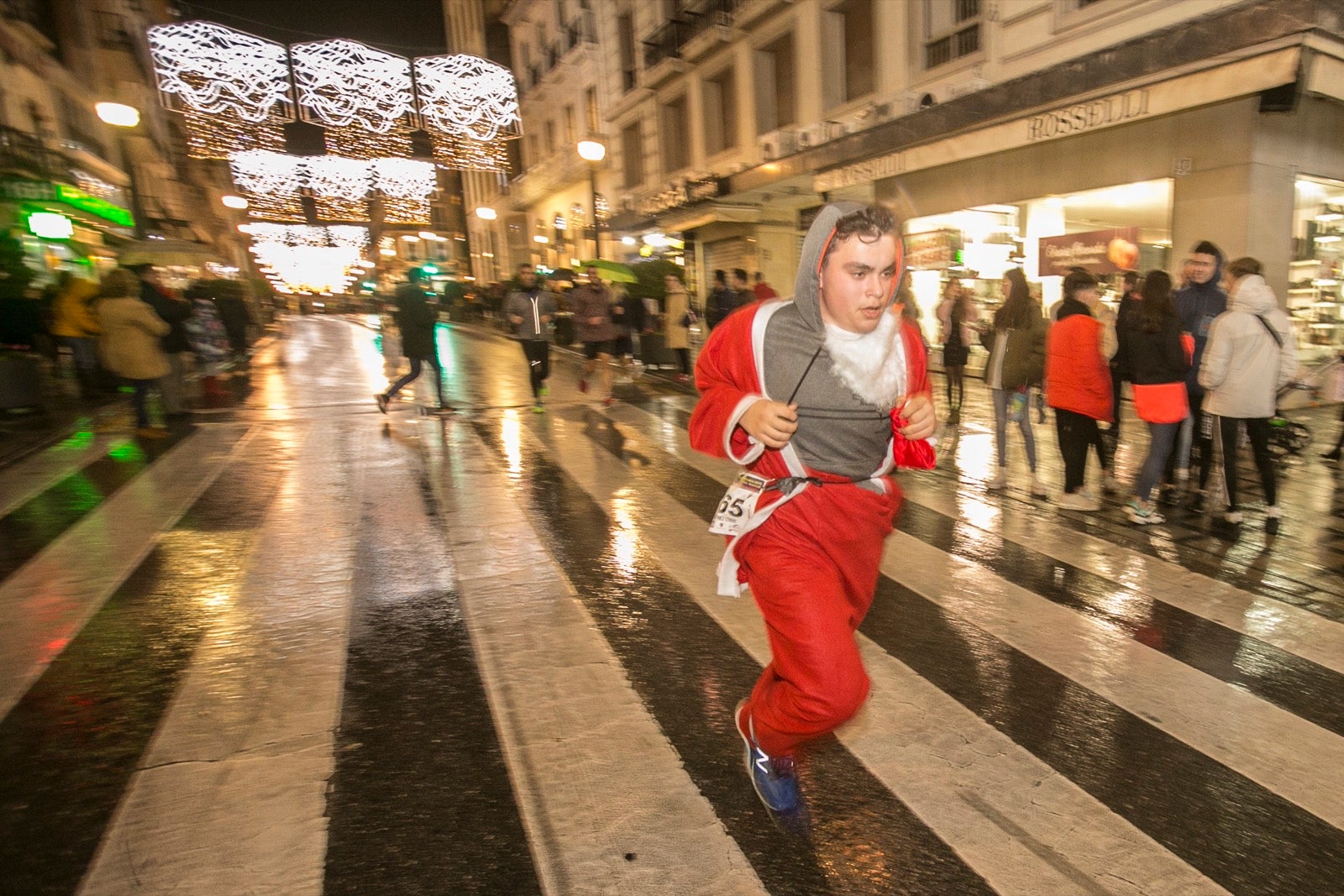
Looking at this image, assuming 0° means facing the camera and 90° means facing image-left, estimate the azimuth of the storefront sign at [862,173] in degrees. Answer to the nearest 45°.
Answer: approximately 45°

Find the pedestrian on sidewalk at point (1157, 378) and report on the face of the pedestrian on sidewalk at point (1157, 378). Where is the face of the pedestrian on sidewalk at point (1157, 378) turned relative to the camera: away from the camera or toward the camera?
away from the camera

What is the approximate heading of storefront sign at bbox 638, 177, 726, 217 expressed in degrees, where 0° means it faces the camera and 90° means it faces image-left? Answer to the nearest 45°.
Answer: approximately 45°

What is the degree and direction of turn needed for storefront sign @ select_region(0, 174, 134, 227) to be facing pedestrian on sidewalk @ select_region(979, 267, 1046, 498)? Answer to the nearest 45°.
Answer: approximately 45° to its right

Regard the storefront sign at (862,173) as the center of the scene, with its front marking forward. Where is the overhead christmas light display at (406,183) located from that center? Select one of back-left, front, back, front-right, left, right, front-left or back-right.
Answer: right

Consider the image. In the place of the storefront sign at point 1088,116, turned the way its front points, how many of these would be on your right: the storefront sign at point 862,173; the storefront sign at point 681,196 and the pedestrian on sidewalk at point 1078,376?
2

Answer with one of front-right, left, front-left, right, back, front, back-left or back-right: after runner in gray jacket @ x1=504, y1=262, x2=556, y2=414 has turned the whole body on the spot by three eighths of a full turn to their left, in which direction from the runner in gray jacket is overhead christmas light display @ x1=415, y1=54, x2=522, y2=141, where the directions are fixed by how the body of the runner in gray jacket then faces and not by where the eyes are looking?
front-left

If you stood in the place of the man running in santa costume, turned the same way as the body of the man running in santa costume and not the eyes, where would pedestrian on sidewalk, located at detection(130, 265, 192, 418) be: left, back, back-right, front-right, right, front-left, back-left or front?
back

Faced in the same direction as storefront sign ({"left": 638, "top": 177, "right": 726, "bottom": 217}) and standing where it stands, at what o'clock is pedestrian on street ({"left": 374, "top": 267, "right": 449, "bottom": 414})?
The pedestrian on street is roughly at 11 o'clock from the storefront sign.

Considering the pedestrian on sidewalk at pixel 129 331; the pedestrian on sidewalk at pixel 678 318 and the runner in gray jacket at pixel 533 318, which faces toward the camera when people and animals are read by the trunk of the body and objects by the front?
the runner in gray jacket at pixel 533 318

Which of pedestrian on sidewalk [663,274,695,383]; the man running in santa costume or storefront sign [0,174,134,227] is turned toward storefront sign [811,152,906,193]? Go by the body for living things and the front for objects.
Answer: storefront sign [0,174,134,227]

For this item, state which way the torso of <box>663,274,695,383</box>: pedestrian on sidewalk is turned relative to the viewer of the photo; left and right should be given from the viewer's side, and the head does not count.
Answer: facing to the left of the viewer

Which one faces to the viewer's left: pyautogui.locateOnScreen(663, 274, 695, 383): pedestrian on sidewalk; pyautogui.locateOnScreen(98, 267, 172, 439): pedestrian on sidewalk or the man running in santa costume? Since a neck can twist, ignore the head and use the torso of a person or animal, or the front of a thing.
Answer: pyautogui.locateOnScreen(663, 274, 695, 383): pedestrian on sidewalk

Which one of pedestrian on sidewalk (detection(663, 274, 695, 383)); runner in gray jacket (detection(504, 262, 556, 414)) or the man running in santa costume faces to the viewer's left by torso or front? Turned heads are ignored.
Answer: pedestrian on sidewalk (detection(663, 274, 695, 383))

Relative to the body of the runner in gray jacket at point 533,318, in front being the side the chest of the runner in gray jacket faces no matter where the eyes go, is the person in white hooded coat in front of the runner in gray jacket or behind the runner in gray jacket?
in front

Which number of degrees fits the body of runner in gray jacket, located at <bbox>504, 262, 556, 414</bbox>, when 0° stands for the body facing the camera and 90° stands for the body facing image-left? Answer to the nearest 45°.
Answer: approximately 0°
